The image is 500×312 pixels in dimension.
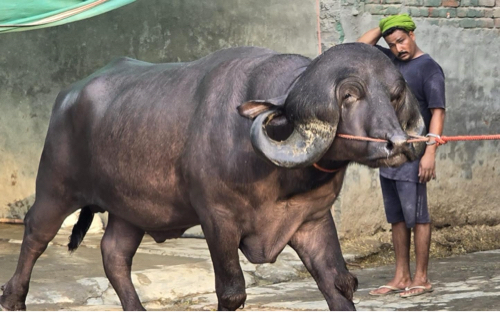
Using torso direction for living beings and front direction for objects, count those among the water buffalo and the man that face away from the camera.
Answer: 0

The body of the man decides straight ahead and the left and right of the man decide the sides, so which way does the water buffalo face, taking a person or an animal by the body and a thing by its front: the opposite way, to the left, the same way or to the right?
to the left

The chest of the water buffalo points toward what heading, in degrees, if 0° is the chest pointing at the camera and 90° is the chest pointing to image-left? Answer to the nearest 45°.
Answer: approximately 315°

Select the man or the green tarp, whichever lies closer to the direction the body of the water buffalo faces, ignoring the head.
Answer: the man

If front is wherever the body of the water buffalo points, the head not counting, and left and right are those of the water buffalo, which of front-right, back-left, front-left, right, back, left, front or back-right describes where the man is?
left

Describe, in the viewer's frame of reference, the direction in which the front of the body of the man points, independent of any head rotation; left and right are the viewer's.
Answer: facing the viewer and to the left of the viewer

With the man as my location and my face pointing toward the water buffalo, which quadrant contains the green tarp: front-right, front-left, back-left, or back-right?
front-right

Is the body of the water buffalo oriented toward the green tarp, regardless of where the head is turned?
no

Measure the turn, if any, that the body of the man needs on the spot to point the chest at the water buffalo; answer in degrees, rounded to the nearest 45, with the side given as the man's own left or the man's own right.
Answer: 0° — they already face it

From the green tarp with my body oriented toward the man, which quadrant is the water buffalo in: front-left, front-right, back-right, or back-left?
front-right

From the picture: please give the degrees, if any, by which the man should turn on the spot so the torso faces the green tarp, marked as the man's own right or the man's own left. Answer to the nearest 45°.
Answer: approximately 45° to the man's own right
